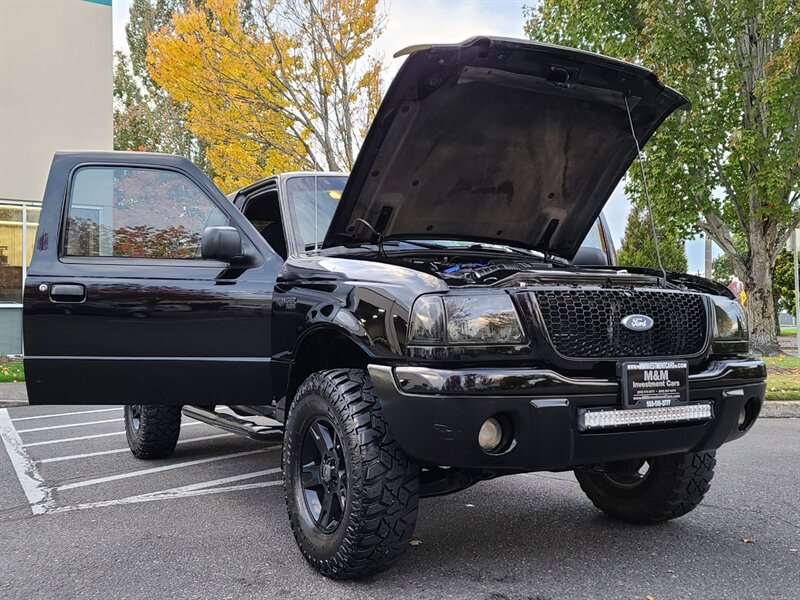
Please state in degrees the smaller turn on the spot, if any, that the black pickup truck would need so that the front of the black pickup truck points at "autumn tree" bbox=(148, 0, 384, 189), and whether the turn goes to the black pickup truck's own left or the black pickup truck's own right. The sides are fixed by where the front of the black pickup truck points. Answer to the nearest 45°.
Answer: approximately 135° to the black pickup truck's own left

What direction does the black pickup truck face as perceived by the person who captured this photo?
facing the viewer and to the right of the viewer

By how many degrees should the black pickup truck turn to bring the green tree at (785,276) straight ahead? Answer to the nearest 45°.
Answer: approximately 90° to its left

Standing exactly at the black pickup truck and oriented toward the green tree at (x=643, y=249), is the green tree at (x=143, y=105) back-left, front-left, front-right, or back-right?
front-left

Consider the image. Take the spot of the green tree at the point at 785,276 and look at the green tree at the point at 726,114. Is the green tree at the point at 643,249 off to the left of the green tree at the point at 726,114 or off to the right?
right

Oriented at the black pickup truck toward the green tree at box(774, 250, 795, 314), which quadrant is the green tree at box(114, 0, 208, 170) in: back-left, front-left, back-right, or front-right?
front-left

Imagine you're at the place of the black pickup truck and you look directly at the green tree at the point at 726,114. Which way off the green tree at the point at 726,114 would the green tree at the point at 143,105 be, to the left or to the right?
left

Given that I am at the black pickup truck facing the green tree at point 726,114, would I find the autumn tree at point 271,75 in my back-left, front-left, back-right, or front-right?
front-left

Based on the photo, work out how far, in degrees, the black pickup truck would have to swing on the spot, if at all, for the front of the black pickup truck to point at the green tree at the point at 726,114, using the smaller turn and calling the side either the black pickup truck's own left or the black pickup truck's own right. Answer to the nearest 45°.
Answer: approximately 90° to the black pickup truck's own left

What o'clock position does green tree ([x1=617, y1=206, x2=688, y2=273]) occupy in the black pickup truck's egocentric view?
The green tree is roughly at 8 o'clock from the black pickup truck.

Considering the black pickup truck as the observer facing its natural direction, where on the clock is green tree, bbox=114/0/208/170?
The green tree is roughly at 7 o'clock from the black pickup truck.
